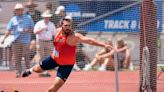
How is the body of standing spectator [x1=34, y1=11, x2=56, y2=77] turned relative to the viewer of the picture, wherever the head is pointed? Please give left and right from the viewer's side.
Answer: facing the viewer

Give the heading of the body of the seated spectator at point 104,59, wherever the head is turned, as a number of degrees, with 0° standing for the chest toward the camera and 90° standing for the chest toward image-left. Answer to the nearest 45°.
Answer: approximately 45°

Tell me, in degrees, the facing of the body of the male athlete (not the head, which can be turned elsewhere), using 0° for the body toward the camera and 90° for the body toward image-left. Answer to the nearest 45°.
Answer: approximately 45°

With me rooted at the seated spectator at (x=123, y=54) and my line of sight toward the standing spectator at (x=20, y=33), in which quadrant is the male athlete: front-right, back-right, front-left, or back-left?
front-left

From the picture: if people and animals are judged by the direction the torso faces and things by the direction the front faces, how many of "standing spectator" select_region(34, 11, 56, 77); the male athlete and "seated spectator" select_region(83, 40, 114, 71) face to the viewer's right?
0

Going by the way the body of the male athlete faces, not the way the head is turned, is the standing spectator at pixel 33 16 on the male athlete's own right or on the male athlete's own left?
on the male athlete's own right

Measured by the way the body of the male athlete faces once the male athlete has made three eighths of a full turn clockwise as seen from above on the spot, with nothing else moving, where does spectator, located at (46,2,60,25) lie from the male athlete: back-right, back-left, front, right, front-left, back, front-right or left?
front

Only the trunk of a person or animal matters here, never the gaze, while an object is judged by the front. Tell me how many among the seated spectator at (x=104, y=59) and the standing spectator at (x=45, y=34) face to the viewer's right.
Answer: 0

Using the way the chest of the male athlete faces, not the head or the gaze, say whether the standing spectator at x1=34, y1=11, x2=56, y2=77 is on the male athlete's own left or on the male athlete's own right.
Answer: on the male athlete's own right
